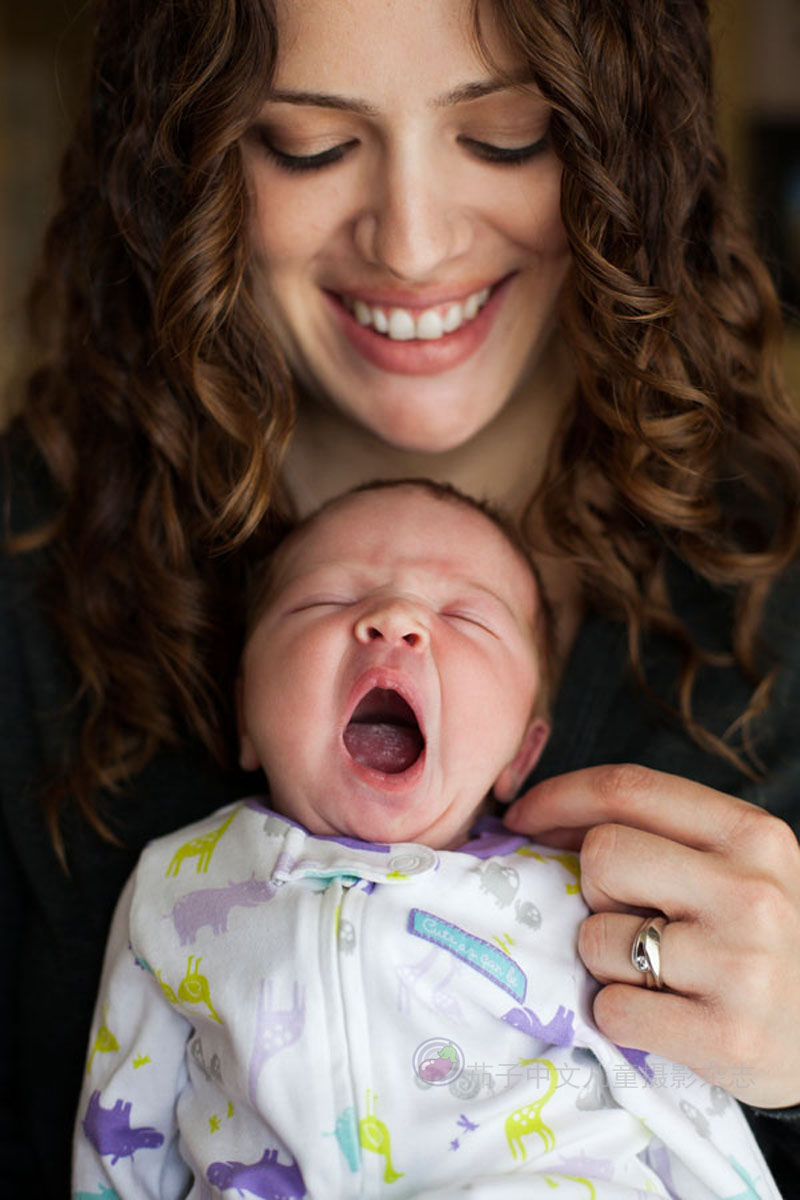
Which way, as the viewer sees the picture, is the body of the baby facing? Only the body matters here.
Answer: toward the camera

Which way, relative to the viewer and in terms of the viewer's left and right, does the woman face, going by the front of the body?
facing the viewer
